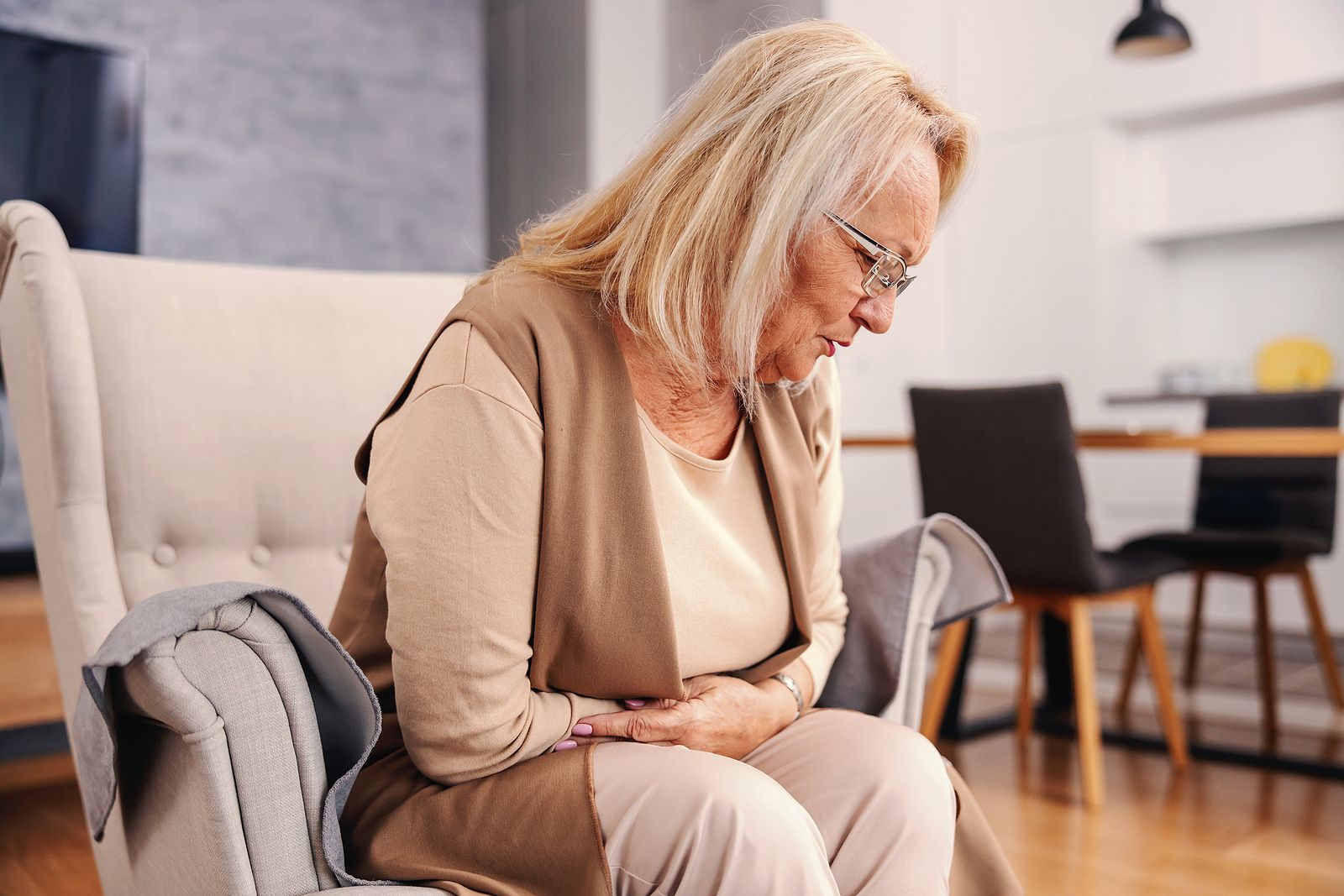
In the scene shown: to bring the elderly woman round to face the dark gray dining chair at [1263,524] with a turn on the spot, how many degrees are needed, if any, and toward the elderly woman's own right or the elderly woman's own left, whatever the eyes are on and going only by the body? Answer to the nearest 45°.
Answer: approximately 90° to the elderly woman's own left

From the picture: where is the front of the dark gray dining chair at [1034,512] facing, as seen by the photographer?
facing away from the viewer and to the right of the viewer

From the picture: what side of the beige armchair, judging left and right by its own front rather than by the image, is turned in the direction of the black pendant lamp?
left

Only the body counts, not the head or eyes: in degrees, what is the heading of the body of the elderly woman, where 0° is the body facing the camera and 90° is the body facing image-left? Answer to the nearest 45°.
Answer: approximately 315°

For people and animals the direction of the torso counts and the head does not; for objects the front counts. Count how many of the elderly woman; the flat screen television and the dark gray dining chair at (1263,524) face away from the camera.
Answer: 0

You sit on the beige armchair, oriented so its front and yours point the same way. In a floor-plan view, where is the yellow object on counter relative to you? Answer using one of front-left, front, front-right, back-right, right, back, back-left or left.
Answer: left

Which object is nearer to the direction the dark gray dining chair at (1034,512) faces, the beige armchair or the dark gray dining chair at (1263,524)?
the dark gray dining chair

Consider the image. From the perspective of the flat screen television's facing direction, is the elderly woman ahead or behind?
ahead

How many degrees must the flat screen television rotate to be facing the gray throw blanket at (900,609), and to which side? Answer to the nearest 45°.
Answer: approximately 45° to its right

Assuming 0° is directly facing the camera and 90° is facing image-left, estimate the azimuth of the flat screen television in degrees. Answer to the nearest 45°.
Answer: approximately 315°

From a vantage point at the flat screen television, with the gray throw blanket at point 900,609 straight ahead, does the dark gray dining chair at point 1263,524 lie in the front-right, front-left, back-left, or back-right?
front-left

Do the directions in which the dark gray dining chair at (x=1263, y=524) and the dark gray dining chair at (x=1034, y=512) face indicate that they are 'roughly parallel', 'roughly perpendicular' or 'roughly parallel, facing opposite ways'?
roughly parallel, facing opposite ways

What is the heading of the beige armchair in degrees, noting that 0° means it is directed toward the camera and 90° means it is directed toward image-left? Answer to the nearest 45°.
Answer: approximately 315°

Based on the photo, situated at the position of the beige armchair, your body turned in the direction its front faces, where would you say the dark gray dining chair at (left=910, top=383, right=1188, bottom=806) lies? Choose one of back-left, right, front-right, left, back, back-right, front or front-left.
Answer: left

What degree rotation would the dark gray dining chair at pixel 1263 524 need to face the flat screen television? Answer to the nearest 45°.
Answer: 0° — it already faces it

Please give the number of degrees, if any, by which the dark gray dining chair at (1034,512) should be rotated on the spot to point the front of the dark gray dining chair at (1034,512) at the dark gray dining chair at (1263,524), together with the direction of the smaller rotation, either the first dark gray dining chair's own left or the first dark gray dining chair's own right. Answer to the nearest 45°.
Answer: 0° — it already faces it
